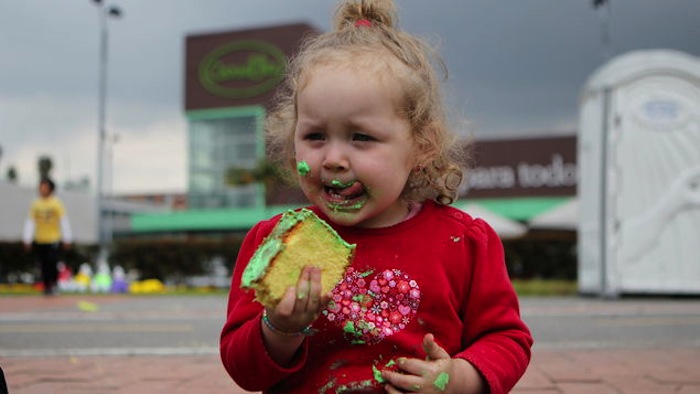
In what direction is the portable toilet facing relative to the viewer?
toward the camera

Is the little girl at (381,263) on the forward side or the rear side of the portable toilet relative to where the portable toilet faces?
on the forward side
